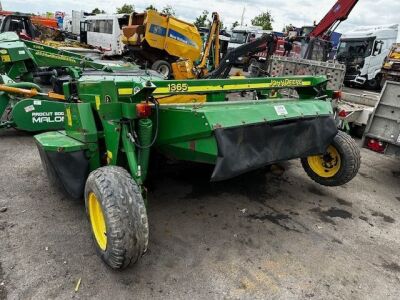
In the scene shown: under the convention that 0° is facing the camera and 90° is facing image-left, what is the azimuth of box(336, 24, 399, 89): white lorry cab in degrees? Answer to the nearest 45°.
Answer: approximately 45°

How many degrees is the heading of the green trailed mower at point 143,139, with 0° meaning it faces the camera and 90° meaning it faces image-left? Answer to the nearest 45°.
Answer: approximately 135°

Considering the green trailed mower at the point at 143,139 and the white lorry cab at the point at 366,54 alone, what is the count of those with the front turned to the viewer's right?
0

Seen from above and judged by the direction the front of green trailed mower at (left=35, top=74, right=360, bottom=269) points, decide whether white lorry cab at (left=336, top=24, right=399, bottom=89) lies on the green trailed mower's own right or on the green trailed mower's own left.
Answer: on the green trailed mower's own right

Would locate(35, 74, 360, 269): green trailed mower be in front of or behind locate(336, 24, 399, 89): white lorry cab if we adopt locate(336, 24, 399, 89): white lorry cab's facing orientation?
in front

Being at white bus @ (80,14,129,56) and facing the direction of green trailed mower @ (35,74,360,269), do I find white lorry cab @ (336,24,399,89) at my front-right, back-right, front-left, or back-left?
front-left
